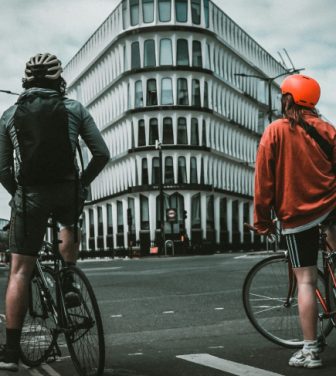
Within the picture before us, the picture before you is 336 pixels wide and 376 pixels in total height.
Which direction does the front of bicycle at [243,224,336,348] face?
to the viewer's left

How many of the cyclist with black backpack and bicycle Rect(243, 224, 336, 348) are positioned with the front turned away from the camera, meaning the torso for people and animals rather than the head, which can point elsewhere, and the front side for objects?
1

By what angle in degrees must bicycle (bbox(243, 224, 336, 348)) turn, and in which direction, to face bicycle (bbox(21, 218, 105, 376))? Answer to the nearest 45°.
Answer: approximately 45° to its left

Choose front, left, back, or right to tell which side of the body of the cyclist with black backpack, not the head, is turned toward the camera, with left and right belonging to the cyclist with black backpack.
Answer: back

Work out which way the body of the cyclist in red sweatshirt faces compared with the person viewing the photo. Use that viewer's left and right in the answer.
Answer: facing away from the viewer and to the left of the viewer

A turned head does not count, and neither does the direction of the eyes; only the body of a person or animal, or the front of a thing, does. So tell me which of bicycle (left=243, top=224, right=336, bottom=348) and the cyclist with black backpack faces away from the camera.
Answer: the cyclist with black backpack

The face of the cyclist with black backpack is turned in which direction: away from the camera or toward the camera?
away from the camera
